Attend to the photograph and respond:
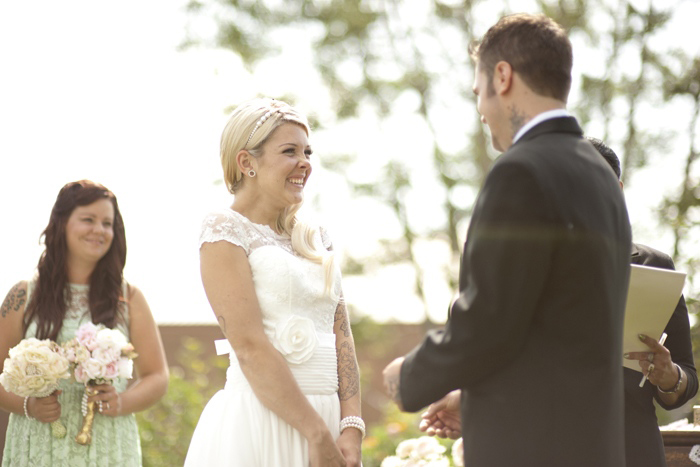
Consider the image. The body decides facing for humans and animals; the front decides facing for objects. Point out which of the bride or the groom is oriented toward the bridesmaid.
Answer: the groom

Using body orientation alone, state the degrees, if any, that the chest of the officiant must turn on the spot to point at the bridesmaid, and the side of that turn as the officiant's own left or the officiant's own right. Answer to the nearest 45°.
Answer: approximately 45° to the officiant's own right

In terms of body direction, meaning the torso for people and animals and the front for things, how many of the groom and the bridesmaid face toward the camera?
1

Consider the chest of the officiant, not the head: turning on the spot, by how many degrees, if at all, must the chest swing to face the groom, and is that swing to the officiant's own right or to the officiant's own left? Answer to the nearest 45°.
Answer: approximately 45° to the officiant's own left

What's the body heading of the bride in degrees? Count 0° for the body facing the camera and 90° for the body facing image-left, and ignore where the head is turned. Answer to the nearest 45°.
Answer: approximately 315°

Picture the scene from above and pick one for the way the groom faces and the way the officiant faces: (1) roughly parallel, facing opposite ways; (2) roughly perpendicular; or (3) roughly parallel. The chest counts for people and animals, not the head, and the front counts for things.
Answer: roughly perpendicular

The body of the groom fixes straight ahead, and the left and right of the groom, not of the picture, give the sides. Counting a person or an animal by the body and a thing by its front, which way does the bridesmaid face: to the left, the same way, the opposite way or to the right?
the opposite way

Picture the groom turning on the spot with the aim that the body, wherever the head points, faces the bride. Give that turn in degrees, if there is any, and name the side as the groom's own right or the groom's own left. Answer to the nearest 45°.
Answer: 0° — they already face them

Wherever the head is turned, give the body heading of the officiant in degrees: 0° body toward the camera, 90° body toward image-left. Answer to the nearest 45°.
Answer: approximately 45°

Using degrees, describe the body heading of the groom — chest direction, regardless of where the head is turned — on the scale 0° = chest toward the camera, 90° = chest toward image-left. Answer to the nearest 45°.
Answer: approximately 135°

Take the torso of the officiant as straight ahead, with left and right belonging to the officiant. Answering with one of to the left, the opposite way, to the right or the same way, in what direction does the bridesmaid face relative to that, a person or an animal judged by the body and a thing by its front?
to the left

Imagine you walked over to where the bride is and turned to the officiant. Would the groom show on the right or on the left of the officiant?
right
